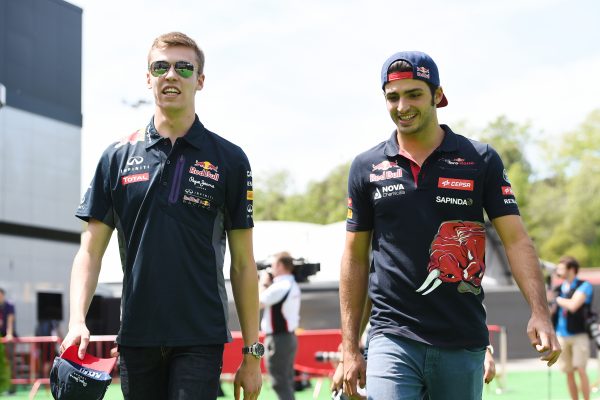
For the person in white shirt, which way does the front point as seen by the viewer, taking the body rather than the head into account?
to the viewer's left

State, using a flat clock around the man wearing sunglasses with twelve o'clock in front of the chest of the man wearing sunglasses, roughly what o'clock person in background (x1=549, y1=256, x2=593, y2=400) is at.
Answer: The person in background is roughly at 7 o'clock from the man wearing sunglasses.

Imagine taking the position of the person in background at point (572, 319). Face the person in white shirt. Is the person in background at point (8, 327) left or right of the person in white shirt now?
right

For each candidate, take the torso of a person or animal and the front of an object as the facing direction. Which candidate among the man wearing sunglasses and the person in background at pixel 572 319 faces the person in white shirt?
the person in background

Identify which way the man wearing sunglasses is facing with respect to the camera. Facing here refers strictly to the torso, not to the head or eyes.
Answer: toward the camera

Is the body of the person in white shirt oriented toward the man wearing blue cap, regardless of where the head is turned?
no

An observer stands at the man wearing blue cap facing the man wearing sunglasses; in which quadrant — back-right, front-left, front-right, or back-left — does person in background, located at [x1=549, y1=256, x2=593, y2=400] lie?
back-right

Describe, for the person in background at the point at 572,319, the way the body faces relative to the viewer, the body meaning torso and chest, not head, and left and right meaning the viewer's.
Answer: facing the viewer and to the left of the viewer

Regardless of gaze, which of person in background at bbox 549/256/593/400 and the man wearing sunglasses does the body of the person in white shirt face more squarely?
the man wearing sunglasses

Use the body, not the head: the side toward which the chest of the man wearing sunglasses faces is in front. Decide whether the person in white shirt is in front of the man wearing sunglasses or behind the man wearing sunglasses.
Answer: behind

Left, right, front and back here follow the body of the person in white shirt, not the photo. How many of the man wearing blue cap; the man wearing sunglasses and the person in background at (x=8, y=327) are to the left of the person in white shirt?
2

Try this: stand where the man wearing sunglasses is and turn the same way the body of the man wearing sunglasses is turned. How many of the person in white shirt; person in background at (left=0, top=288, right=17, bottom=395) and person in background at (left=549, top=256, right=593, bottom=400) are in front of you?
0

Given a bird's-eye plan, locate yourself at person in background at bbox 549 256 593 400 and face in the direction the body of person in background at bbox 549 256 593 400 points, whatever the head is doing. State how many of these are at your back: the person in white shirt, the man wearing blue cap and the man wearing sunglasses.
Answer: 0

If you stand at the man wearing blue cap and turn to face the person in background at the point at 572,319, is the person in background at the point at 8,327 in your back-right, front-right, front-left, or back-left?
front-left
